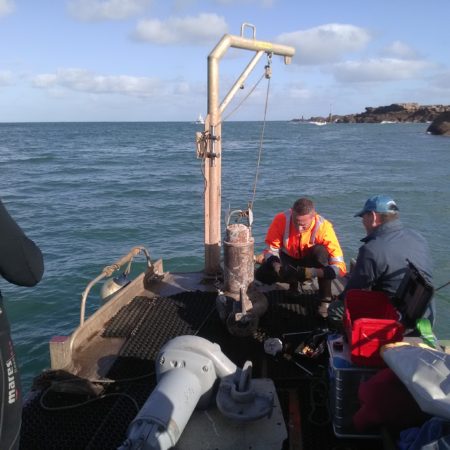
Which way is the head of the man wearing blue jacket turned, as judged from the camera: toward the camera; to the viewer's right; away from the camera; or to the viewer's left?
to the viewer's left

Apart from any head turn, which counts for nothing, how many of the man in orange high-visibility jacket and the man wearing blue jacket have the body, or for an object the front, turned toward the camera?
1

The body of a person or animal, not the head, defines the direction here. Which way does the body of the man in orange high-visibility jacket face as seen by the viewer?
toward the camera

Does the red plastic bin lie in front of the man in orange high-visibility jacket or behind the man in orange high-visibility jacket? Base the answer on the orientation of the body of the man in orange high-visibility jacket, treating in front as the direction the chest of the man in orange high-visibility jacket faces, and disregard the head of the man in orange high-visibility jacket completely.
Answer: in front

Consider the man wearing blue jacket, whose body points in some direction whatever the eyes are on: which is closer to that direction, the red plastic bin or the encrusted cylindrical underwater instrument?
the encrusted cylindrical underwater instrument

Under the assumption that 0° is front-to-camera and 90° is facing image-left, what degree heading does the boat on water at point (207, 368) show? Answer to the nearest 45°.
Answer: approximately 180°

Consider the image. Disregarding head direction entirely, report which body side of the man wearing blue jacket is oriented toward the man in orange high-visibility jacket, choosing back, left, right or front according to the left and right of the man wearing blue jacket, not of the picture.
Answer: front

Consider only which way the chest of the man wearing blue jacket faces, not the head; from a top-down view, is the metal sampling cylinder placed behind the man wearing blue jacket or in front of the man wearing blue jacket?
in front

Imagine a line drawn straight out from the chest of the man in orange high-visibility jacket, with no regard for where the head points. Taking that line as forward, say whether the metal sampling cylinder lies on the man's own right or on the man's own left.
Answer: on the man's own right
